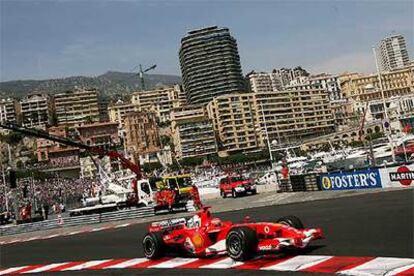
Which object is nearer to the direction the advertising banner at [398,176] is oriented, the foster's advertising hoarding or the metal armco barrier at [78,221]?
the metal armco barrier

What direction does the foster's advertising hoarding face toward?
toward the camera

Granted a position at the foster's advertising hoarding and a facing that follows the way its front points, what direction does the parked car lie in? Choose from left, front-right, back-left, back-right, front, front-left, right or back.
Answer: back-right

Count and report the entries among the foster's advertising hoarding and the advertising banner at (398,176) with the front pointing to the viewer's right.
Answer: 0

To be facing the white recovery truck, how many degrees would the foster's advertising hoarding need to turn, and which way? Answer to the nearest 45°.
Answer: approximately 90° to its right

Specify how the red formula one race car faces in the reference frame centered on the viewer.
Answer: facing the viewer and to the right of the viewer

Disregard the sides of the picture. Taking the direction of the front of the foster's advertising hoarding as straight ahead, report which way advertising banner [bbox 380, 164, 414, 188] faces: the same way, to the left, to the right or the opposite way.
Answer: the same way

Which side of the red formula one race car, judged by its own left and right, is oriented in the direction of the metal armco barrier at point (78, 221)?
back

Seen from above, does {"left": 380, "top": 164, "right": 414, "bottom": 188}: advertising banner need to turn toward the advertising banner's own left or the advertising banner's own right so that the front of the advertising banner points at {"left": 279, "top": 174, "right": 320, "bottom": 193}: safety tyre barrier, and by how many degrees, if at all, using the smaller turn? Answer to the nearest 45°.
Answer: approximately 135° to the advertising banner's own right
